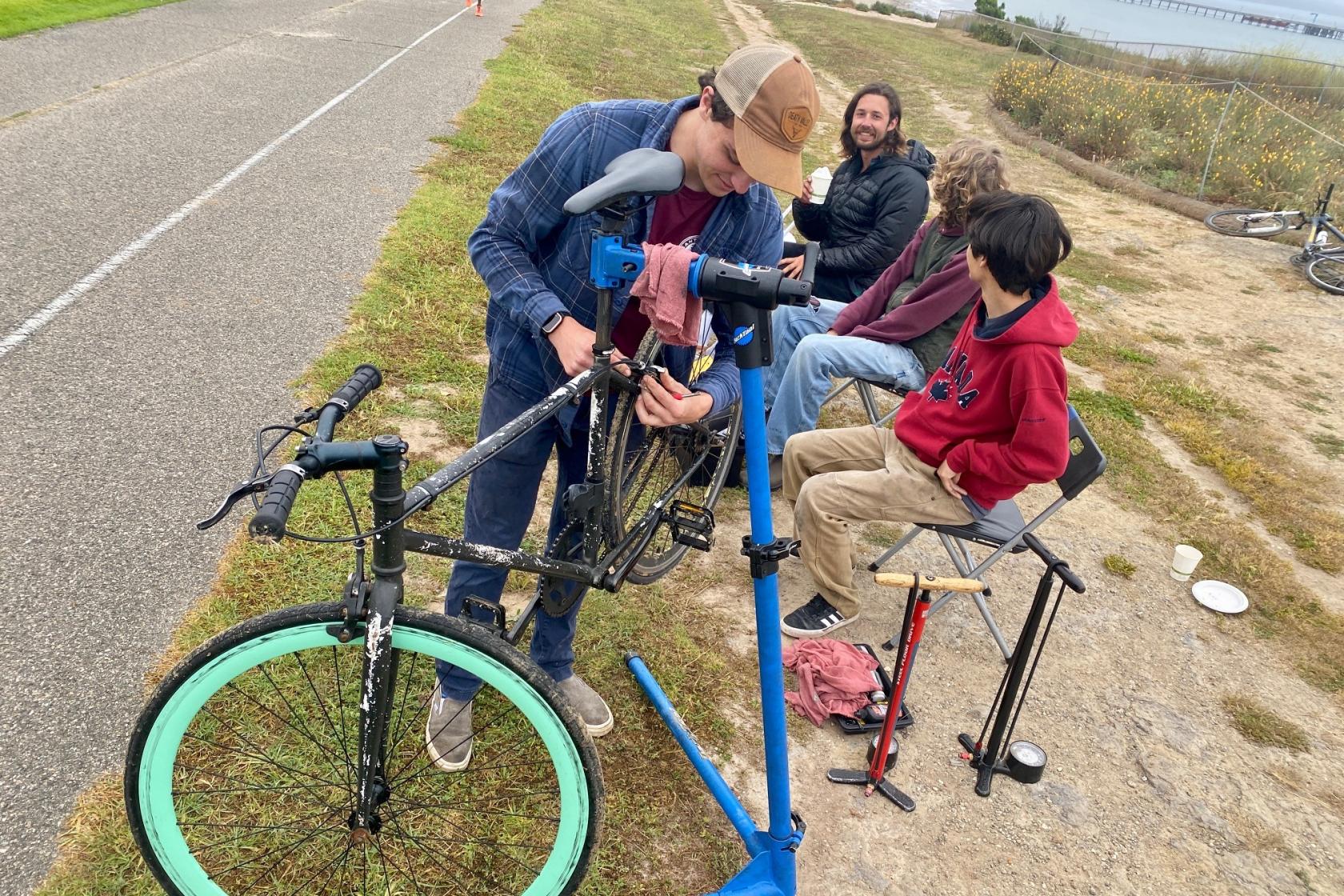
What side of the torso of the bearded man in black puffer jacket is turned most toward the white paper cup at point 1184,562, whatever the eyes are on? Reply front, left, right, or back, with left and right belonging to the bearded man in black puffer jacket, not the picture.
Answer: left

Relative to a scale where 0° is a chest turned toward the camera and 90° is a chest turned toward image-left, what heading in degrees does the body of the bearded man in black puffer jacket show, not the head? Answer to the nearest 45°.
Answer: approximately 45°

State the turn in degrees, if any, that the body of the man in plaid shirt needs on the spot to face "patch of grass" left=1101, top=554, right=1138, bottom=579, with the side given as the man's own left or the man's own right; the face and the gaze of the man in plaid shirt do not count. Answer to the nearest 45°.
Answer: approximately 90° to the man's own left

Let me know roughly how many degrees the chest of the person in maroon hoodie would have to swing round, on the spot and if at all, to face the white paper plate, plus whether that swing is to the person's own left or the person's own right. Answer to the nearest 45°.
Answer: approximately 180°

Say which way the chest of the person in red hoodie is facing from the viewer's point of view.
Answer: to the viewer's left

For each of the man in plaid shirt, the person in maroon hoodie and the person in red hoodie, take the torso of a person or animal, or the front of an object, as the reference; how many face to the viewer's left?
2

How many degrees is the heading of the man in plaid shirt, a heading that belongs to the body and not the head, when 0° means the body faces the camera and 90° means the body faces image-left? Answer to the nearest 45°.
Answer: approximately 315°

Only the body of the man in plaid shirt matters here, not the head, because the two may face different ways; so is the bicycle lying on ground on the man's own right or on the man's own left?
on the man's own left

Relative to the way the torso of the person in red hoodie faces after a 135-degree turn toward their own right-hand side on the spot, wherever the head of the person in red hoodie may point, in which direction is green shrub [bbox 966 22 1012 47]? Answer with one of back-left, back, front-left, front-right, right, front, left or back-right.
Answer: front-left

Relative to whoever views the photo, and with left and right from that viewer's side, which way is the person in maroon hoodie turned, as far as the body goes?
facing to the left of the viewer

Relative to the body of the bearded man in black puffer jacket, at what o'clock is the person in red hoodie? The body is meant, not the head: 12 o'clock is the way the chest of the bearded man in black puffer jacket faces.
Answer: The person in red hoodie is roughly at 10 o'clock from the bearded man in black puffer jacket.

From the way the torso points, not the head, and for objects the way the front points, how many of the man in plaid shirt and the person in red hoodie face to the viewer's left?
1
